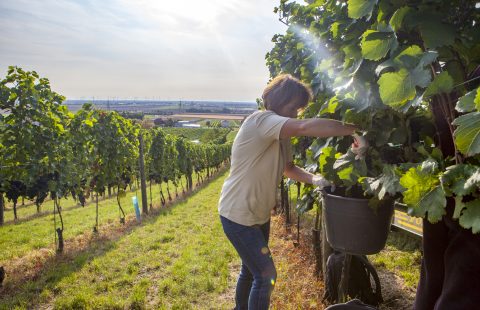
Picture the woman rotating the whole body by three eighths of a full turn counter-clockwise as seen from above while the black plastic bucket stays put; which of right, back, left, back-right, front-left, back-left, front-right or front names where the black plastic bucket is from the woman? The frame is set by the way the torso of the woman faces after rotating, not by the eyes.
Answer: back

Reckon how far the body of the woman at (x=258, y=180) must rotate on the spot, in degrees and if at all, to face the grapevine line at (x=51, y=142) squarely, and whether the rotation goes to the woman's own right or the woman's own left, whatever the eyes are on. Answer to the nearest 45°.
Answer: approximately 135° to the woman's own left

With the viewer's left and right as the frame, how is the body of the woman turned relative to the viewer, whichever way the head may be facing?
facing to the right of the viewer
